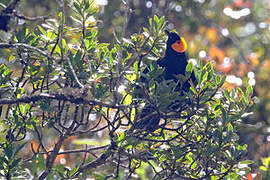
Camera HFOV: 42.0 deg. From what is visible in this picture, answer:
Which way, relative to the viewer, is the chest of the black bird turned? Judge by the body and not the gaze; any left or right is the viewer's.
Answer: facing to the right of the viewer
